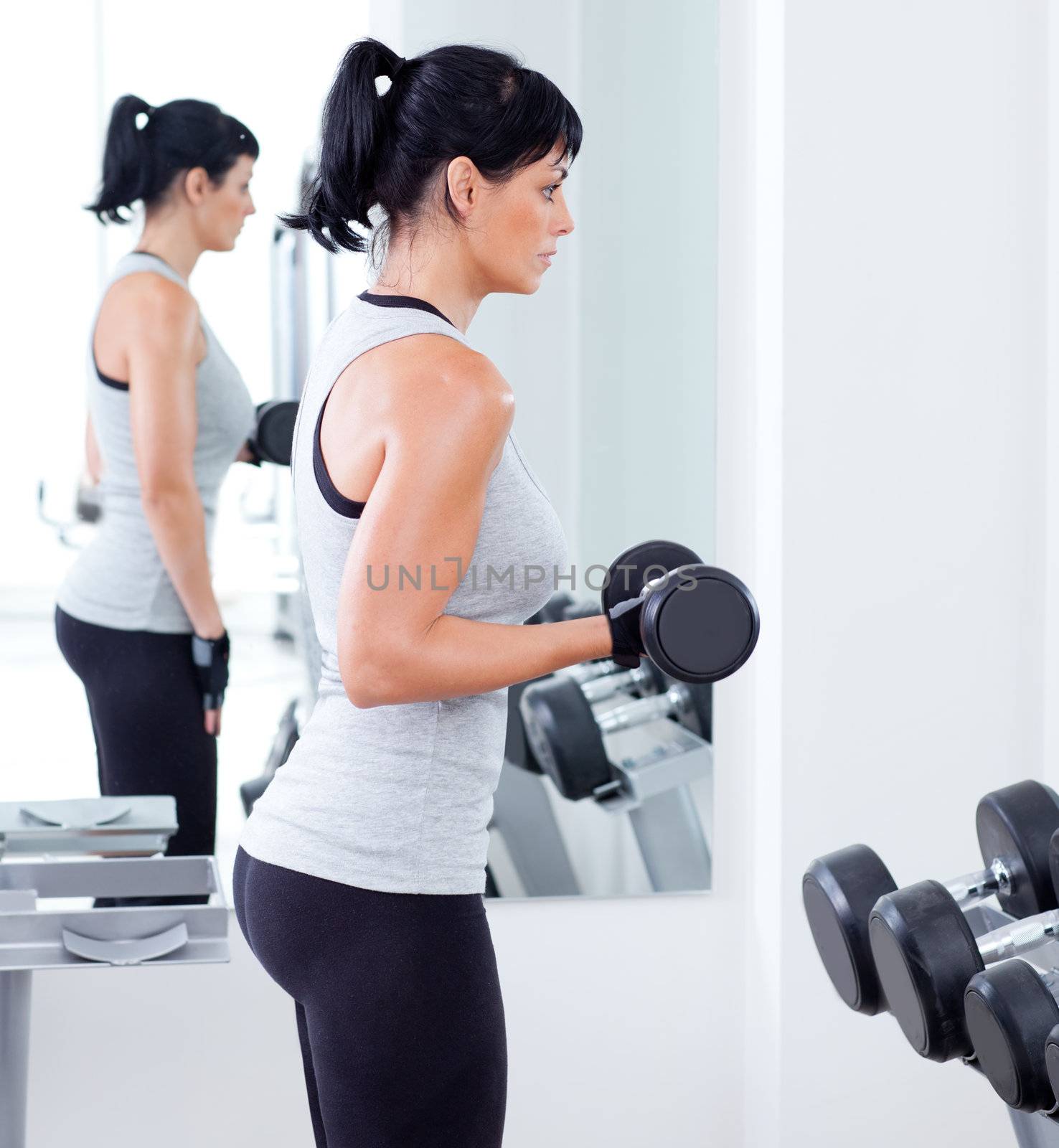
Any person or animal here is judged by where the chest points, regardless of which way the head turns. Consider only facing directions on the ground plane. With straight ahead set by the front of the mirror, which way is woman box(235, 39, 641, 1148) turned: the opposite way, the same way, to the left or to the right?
to the left

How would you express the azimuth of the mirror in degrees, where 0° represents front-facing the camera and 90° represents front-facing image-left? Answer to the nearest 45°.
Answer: approximately 0°

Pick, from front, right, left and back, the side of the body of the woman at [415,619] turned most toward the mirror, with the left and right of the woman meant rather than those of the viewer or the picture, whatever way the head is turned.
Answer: left

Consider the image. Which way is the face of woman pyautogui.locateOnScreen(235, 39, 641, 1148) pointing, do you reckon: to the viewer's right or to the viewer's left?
to the viewer's right

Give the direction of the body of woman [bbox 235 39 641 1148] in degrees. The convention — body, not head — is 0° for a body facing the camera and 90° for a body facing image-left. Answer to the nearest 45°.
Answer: approximately 270°

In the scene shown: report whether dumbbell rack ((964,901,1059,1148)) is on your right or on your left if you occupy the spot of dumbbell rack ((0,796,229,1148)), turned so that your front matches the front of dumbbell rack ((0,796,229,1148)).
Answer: on your left

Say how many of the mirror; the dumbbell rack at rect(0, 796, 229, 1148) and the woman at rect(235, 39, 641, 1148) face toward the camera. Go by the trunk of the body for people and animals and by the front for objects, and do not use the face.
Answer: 2

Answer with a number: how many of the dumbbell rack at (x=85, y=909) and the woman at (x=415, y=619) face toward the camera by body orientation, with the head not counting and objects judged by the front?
1

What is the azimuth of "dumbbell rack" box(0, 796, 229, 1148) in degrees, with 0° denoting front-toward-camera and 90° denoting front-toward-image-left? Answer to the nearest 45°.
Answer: approximately 0°

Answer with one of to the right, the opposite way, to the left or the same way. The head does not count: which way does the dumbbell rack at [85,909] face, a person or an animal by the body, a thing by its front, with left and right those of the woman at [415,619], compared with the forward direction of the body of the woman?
to the right
